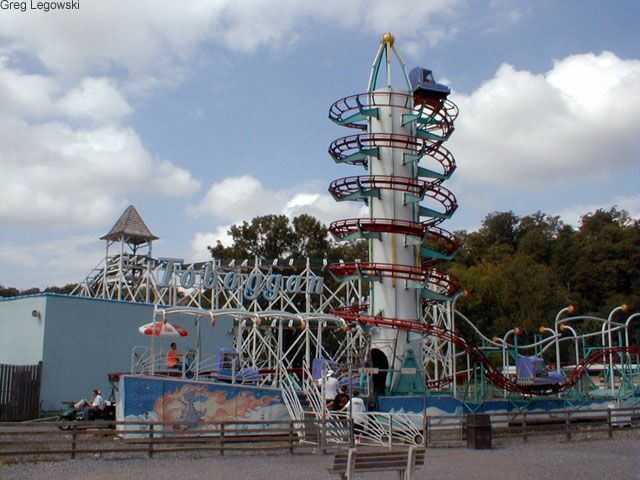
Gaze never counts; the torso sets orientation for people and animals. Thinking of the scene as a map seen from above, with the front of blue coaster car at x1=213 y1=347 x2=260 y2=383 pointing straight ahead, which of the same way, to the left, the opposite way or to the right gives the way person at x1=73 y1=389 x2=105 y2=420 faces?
the opposite way

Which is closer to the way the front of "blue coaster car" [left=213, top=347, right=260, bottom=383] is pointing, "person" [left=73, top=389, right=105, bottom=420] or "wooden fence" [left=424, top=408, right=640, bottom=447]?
the wooden fence

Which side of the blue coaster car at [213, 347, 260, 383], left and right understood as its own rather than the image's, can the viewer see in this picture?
right

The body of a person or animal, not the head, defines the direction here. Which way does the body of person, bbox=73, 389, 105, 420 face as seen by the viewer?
to the viewer's left

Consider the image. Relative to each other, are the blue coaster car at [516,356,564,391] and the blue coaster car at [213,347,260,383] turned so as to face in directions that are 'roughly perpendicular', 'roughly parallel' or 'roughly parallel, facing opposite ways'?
roughly parallel

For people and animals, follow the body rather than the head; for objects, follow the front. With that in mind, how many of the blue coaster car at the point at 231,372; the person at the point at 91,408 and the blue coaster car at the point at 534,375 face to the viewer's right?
2

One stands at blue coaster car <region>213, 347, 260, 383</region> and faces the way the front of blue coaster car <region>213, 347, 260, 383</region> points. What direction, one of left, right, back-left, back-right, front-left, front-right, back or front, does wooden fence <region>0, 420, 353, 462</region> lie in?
right

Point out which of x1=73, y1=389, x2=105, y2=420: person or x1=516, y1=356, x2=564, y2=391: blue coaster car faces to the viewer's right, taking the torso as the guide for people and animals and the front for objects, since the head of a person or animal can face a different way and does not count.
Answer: the blue coaster car

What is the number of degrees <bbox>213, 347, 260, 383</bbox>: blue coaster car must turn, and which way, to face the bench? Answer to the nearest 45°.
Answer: approximately 90° to its right

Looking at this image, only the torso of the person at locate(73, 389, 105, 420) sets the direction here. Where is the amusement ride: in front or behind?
behind

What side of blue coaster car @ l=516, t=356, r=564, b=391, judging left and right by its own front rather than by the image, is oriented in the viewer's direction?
right

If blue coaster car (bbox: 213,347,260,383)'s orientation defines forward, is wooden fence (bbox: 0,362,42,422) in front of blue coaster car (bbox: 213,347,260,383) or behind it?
behind

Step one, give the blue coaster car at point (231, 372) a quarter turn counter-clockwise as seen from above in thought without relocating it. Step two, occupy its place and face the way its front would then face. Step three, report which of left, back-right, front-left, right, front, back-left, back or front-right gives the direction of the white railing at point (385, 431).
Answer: back-right

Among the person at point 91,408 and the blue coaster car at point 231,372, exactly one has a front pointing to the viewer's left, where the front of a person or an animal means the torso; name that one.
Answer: the person
